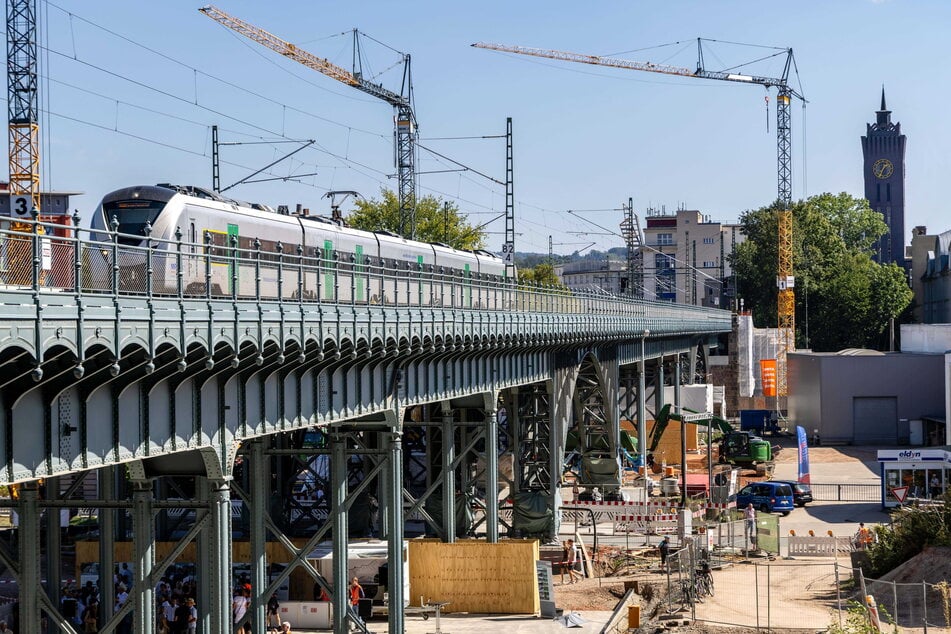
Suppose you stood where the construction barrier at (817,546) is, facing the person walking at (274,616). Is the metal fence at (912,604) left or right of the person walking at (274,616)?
left

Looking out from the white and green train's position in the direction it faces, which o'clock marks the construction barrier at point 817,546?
The construction barrier is roughly at 6 o'clock from the white and green train.

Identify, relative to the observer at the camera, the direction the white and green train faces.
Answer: facing the viewer and to the left of the viewer

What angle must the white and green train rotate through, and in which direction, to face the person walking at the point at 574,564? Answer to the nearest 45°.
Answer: approximately 180°

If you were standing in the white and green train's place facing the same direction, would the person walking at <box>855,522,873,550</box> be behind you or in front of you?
behind
